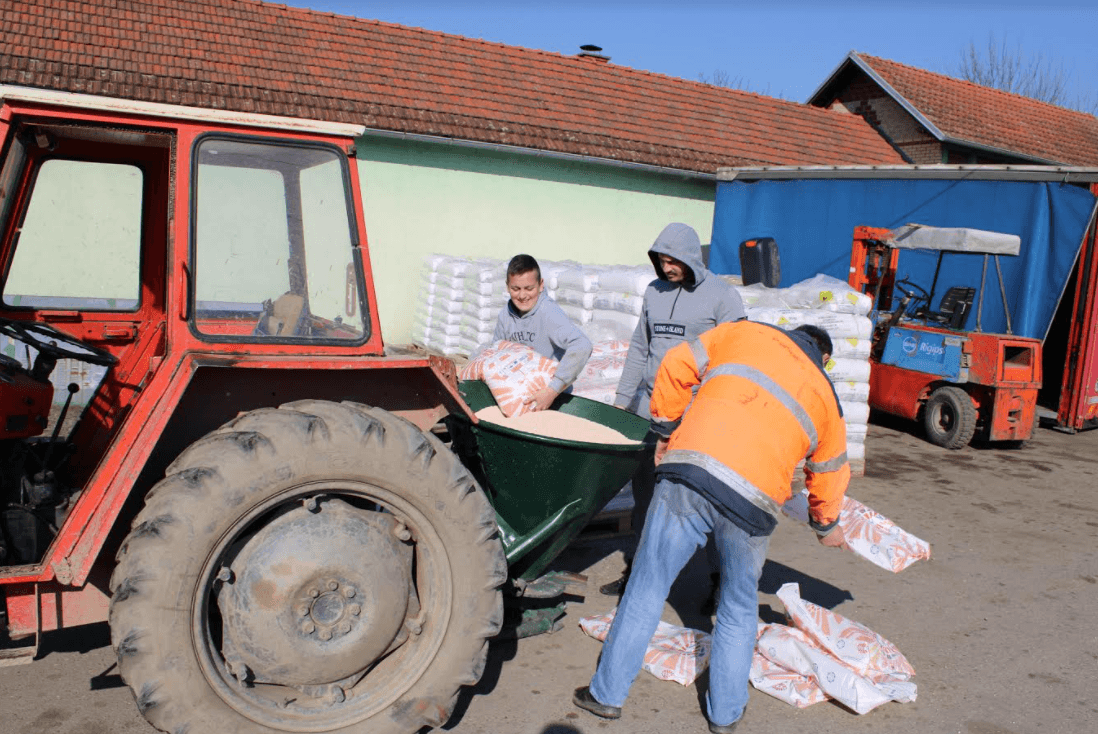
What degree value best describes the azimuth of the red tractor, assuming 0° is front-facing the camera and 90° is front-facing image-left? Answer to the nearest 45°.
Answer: approximately 90°

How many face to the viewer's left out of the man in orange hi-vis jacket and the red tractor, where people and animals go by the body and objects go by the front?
1

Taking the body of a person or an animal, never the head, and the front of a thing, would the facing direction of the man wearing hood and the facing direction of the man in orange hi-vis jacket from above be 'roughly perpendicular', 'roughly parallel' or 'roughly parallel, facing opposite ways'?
roughly parallel, facing opposite ways

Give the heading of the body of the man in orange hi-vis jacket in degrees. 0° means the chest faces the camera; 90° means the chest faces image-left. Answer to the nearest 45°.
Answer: approximately 225°

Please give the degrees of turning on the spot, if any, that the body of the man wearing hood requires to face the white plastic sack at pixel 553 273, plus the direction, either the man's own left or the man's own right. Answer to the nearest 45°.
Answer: approximately 135° to the man's own right

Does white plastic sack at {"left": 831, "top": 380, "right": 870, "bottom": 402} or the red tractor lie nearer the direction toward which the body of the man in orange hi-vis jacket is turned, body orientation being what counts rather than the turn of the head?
the white plastic sack

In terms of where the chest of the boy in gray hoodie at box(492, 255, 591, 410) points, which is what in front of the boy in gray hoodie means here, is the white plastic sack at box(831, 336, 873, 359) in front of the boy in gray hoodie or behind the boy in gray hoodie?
behind

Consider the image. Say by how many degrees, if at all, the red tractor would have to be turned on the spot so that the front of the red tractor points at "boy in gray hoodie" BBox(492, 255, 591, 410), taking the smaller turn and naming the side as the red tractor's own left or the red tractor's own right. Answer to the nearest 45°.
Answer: approximately 135° to the red tractor's own right

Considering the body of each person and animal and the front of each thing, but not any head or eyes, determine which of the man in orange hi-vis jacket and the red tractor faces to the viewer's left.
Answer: the red tractor

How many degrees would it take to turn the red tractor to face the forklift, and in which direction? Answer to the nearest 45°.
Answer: approximately 135° to its right

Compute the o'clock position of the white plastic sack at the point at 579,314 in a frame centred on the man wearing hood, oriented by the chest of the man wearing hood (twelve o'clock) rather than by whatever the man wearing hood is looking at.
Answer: The white plastic sack is roughly at 4 o'clock from the man wearing hood.

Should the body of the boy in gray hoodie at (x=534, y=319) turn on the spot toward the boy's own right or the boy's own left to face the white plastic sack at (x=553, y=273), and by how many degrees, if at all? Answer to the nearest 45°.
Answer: approximately 135° to the boy's own right

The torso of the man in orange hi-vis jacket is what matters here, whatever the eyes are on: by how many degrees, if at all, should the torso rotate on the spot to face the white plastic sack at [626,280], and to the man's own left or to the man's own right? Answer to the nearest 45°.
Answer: approximately 45° to the man's own left

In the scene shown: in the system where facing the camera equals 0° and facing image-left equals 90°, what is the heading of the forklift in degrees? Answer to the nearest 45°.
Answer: approximately 135°

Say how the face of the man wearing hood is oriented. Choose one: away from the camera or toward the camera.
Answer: toward the camera
